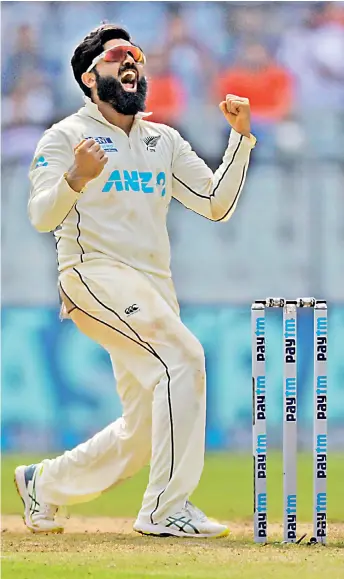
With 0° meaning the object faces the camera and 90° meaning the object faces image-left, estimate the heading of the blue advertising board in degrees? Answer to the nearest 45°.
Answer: approximately 0°

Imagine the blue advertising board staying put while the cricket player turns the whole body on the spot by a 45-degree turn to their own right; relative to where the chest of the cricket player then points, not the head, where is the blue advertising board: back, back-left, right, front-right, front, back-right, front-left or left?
back

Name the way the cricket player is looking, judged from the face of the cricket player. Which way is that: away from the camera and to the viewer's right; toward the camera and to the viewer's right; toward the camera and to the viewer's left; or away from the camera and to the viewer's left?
toward the camera and to the viewer's right

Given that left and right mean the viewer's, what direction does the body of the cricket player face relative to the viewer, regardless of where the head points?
facing the viewer and to the right of the viewer
